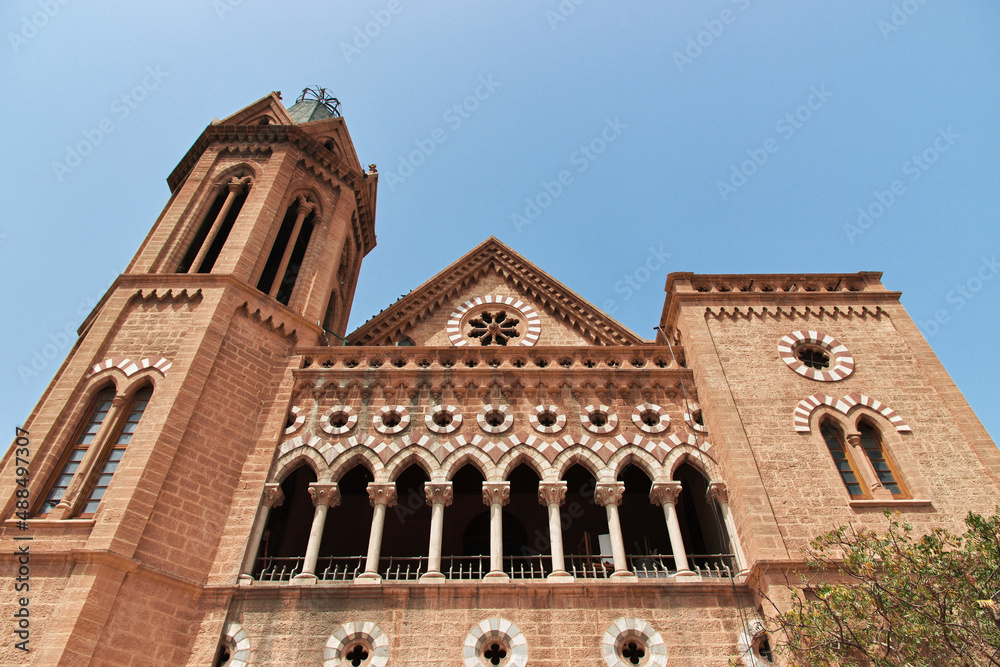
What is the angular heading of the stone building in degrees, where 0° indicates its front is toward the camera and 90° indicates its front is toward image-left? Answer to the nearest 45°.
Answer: approximately 0°
